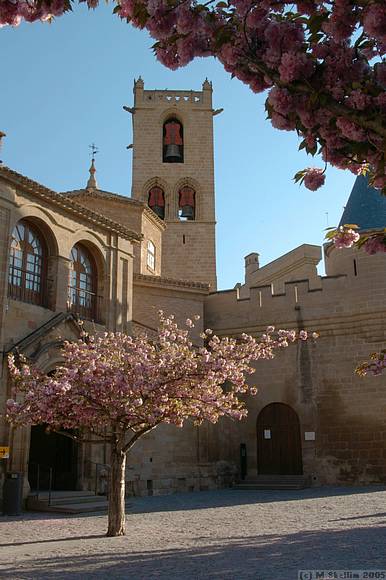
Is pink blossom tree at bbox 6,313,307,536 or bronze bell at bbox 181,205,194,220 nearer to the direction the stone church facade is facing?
the pink blossom tree

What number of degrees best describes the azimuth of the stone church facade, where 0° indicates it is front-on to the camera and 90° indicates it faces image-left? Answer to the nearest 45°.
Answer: approximately 0°
